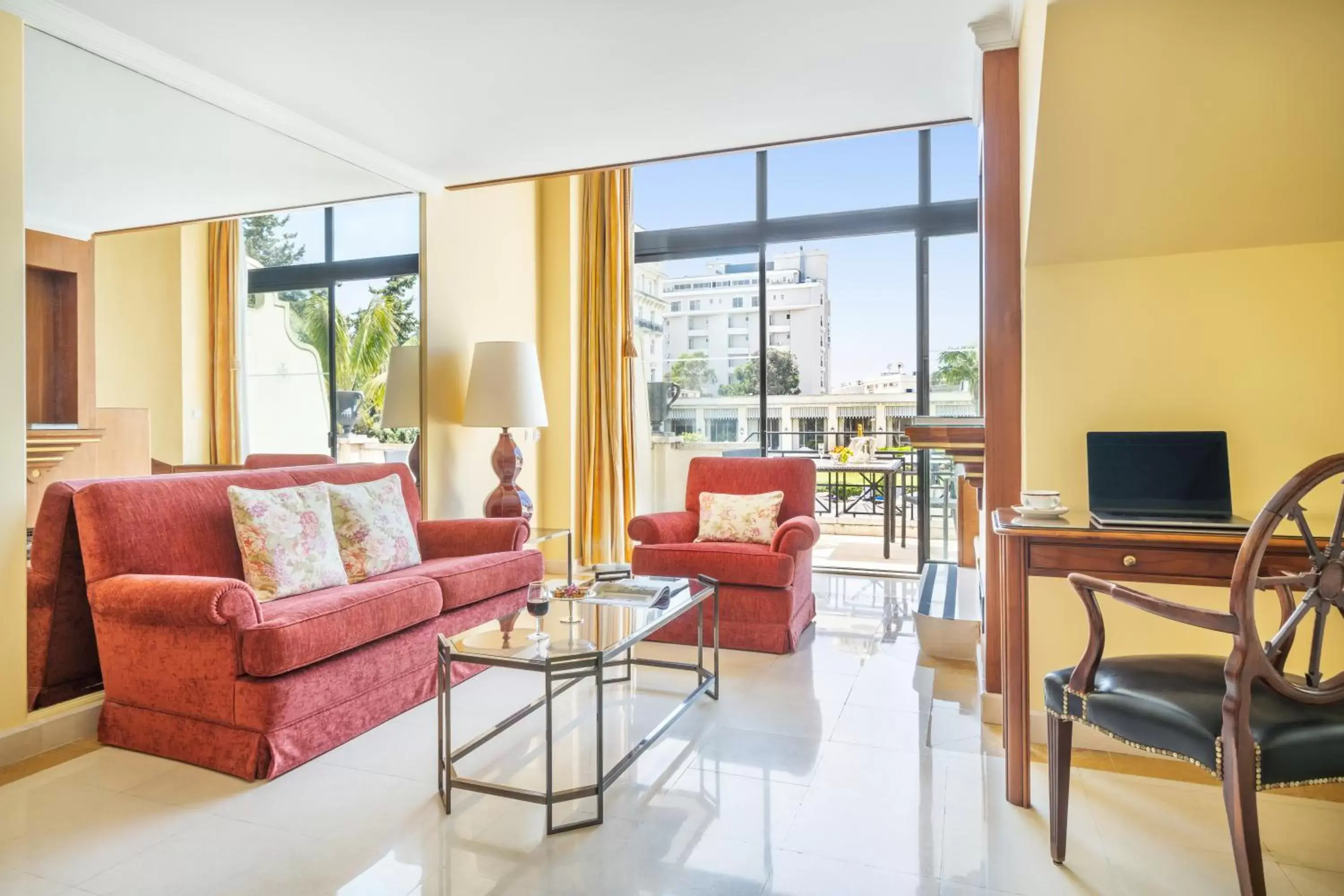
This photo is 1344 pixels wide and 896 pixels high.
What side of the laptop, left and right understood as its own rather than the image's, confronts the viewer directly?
front

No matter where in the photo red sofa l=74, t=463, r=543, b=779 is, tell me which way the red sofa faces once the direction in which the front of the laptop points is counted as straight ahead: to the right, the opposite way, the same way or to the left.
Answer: to the left

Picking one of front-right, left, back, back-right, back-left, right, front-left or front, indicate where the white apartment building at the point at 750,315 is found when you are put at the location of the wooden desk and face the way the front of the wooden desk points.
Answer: back-right

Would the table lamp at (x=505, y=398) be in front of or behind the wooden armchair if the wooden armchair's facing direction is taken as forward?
in front

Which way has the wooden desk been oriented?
toward the camera

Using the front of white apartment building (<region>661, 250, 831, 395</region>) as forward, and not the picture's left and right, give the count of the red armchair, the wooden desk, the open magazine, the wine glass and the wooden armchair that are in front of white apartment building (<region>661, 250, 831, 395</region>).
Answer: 5

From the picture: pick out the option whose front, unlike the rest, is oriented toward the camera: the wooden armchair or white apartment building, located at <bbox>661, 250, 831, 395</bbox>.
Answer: the white apartment building

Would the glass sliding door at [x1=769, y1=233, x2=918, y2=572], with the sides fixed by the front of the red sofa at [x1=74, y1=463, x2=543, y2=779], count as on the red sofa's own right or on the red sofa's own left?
on the red sofa's own left

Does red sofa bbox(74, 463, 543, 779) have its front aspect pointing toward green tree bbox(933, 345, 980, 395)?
no

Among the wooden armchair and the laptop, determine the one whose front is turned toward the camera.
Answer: the laptop

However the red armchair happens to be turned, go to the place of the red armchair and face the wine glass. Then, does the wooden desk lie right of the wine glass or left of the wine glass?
left

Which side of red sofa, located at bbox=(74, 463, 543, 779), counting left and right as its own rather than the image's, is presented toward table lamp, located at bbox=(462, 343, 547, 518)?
left

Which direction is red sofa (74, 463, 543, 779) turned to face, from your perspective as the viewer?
facing the viewer and to the right of the viewer

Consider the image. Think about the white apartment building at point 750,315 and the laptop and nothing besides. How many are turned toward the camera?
2

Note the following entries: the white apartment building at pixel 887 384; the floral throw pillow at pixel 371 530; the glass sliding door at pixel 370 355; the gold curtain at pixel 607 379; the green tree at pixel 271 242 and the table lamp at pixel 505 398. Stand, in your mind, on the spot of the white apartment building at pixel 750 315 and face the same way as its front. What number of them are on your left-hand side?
1

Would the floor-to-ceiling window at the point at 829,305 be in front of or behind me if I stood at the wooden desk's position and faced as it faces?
behind
